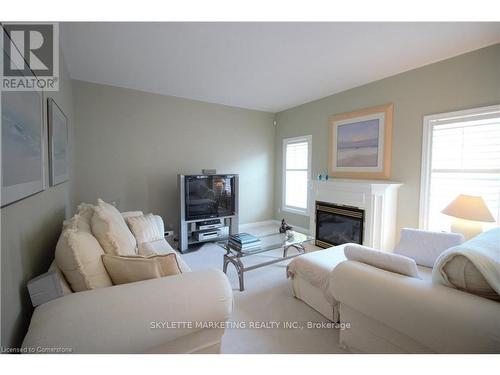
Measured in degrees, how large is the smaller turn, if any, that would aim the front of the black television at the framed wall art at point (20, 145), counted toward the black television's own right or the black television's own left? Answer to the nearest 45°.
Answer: approximately 45° to the black television's own right

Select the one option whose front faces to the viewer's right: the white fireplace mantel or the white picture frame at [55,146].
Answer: the white picture frame

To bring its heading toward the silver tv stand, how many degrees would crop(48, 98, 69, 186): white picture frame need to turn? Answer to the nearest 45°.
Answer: approximately 45° to its left

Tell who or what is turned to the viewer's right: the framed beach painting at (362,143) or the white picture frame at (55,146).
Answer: the white picture frame

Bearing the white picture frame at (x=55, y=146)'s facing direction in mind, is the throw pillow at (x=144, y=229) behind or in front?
in front

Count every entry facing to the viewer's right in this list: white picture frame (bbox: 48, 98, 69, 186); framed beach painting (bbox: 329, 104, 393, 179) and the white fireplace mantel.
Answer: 1

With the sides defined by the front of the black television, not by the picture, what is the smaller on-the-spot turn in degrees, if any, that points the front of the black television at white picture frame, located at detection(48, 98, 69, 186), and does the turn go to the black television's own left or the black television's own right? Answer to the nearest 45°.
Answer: approximately 90° to the black television's own right

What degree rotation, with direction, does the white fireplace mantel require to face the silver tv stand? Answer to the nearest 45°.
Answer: approximately 45° to its right

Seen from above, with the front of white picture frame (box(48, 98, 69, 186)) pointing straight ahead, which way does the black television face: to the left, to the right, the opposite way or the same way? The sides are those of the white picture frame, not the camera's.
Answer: to the right

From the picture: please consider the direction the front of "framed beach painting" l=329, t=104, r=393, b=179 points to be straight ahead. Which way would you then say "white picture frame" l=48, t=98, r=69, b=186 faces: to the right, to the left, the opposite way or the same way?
the opposite way

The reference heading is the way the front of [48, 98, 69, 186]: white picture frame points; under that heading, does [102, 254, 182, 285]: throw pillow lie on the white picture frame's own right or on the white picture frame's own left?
on the white picture frame's own right

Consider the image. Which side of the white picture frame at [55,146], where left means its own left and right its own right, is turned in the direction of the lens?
right

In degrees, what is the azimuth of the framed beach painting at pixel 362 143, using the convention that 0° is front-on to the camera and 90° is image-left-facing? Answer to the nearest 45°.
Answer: approximately 45°

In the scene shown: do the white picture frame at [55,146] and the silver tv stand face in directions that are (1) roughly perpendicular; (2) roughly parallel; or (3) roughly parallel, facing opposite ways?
roughly perpendicular

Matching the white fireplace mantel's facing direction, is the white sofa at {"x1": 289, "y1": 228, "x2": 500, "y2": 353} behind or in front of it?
in front

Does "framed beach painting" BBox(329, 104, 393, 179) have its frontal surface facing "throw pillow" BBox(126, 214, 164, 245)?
yes
